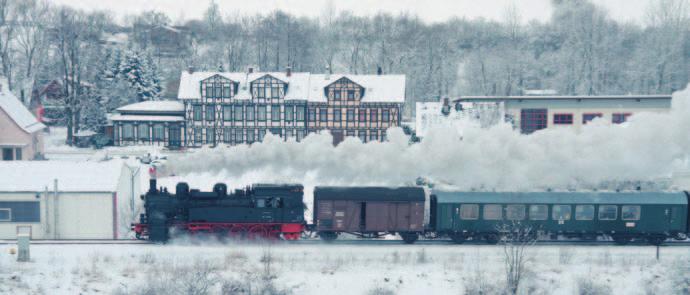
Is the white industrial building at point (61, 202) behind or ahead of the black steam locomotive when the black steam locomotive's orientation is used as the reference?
ahead

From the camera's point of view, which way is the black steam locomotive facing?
to the viewer's left

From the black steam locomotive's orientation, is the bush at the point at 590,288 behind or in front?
behind

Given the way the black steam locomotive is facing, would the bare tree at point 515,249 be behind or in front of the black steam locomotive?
behind

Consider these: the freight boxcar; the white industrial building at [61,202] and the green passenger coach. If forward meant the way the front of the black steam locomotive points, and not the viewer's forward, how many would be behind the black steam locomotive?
2

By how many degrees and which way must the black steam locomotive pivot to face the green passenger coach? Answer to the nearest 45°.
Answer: approximately 180°

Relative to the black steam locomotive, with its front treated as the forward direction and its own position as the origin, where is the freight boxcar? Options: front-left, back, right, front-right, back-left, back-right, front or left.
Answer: back

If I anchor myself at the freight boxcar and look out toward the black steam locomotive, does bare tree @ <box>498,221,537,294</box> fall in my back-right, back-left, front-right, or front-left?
back-left
